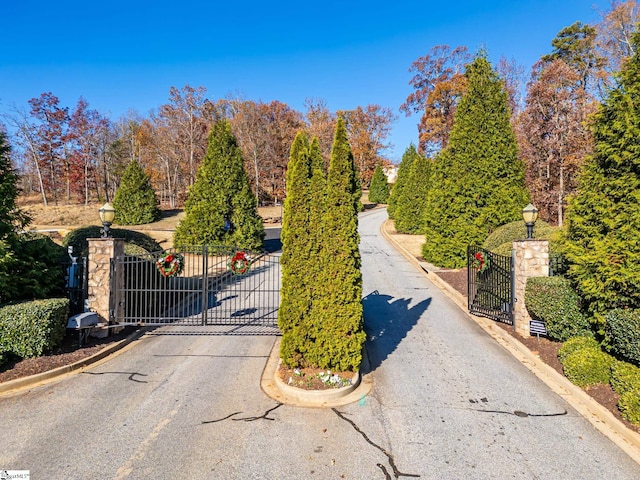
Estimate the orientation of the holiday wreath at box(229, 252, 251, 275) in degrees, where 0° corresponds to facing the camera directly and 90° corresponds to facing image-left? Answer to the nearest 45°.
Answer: approximately 0°

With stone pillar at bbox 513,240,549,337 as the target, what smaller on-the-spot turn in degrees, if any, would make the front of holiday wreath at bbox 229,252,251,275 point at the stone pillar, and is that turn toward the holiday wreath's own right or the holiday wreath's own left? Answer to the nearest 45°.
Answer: approximately 90° to the holiday wreath's own left

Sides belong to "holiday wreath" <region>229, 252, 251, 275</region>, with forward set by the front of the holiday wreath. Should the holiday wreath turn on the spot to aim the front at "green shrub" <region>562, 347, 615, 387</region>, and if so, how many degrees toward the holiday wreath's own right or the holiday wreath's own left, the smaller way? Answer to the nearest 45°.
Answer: approximately 45° to the holiday wreath's own left

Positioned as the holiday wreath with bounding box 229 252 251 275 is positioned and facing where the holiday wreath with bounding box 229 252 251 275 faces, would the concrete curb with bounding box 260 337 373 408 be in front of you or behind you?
in front

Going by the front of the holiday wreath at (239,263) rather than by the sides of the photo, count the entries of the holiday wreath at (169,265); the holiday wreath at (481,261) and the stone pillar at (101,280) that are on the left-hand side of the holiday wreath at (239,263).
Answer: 1

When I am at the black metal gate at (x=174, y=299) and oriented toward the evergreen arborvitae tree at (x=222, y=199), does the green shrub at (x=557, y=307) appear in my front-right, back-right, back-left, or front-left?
back-right

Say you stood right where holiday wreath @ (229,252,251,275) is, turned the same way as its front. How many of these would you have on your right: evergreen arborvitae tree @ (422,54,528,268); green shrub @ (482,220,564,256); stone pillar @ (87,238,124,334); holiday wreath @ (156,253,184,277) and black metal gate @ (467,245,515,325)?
2

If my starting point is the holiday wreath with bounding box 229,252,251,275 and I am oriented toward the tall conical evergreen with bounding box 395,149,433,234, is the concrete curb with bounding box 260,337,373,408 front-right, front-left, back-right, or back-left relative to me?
back-right

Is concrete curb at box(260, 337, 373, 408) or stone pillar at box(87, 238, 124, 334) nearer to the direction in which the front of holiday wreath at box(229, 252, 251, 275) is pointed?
the concrete curb

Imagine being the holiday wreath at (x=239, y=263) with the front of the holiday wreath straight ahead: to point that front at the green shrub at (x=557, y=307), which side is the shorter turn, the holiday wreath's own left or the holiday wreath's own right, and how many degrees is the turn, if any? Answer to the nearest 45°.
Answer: approximately 45° to the holiday wreath's own left

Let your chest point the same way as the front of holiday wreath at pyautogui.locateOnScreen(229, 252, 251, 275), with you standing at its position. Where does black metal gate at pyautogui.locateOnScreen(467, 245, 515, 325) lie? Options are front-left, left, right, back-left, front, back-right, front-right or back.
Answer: left

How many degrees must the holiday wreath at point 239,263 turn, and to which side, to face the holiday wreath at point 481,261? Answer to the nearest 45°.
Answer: approximately 90° to its left

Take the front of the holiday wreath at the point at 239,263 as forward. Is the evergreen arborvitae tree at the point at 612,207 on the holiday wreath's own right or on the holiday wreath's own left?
on the holiday wreath's own left

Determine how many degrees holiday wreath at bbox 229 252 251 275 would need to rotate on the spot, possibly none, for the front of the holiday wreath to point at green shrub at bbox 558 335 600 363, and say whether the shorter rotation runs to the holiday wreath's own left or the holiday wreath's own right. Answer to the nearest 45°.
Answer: approximately 45° to the holiday wreath's own left

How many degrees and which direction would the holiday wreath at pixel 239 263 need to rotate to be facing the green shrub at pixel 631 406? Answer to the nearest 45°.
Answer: approximately 45° to its left
